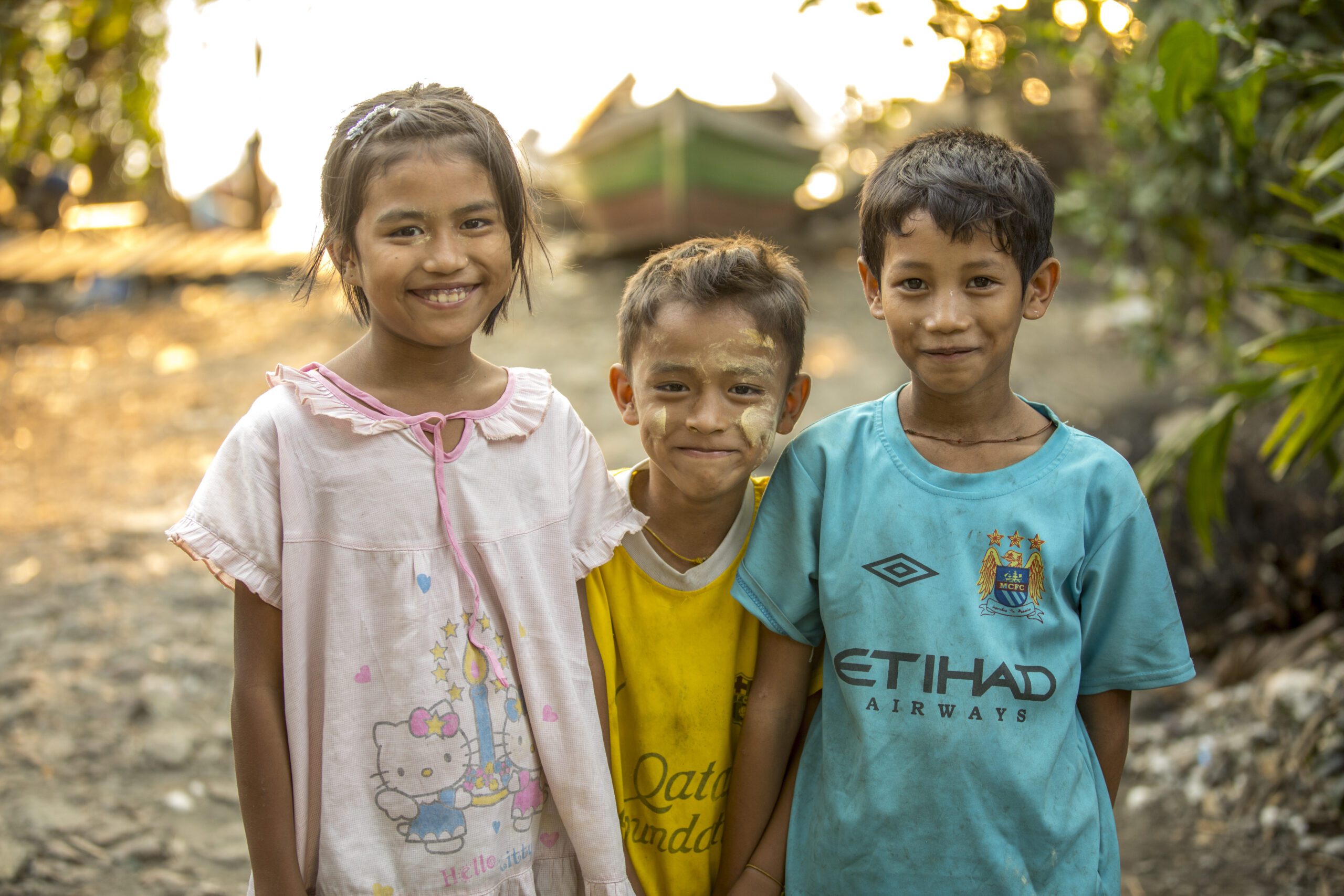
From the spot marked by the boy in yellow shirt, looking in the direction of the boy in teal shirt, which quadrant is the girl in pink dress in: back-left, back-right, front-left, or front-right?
back-right

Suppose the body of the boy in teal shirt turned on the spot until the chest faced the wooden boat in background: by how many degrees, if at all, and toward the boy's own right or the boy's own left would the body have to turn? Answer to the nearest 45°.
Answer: approximately 180°

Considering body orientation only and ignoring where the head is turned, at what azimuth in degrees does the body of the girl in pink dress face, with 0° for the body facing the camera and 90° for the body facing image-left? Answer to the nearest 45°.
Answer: approximately 0°
